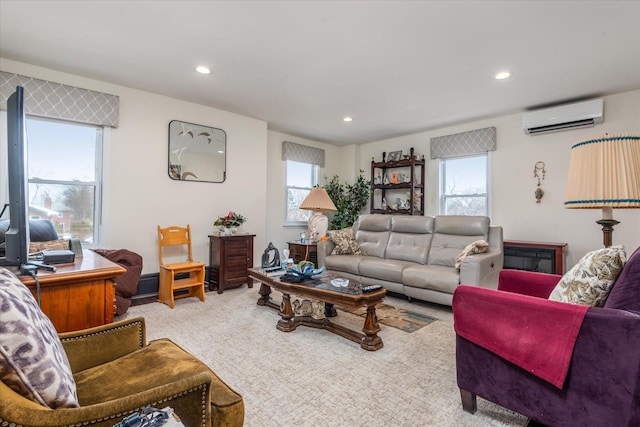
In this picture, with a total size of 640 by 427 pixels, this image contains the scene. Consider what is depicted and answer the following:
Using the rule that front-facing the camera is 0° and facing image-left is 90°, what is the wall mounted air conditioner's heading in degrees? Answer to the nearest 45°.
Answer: approximately 45°

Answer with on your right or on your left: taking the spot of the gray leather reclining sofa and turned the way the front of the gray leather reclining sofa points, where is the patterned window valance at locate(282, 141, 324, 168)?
on your right

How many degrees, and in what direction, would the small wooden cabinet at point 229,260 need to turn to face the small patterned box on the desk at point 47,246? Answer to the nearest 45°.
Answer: approximately 90° to its right

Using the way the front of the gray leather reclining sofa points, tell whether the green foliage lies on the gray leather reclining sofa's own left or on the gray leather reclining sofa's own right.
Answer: on the gray leather reclining sofa's own right

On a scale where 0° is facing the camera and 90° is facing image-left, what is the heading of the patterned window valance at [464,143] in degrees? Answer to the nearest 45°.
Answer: approximately 45°

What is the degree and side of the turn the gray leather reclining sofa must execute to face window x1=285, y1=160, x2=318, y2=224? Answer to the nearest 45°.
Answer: approximately 90° to its right

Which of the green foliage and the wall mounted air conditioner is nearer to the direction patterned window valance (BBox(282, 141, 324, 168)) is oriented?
the wall mounted air conditioner

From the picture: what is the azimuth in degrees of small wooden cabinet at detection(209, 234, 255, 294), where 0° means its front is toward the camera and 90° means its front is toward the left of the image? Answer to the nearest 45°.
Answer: approximately 315°
